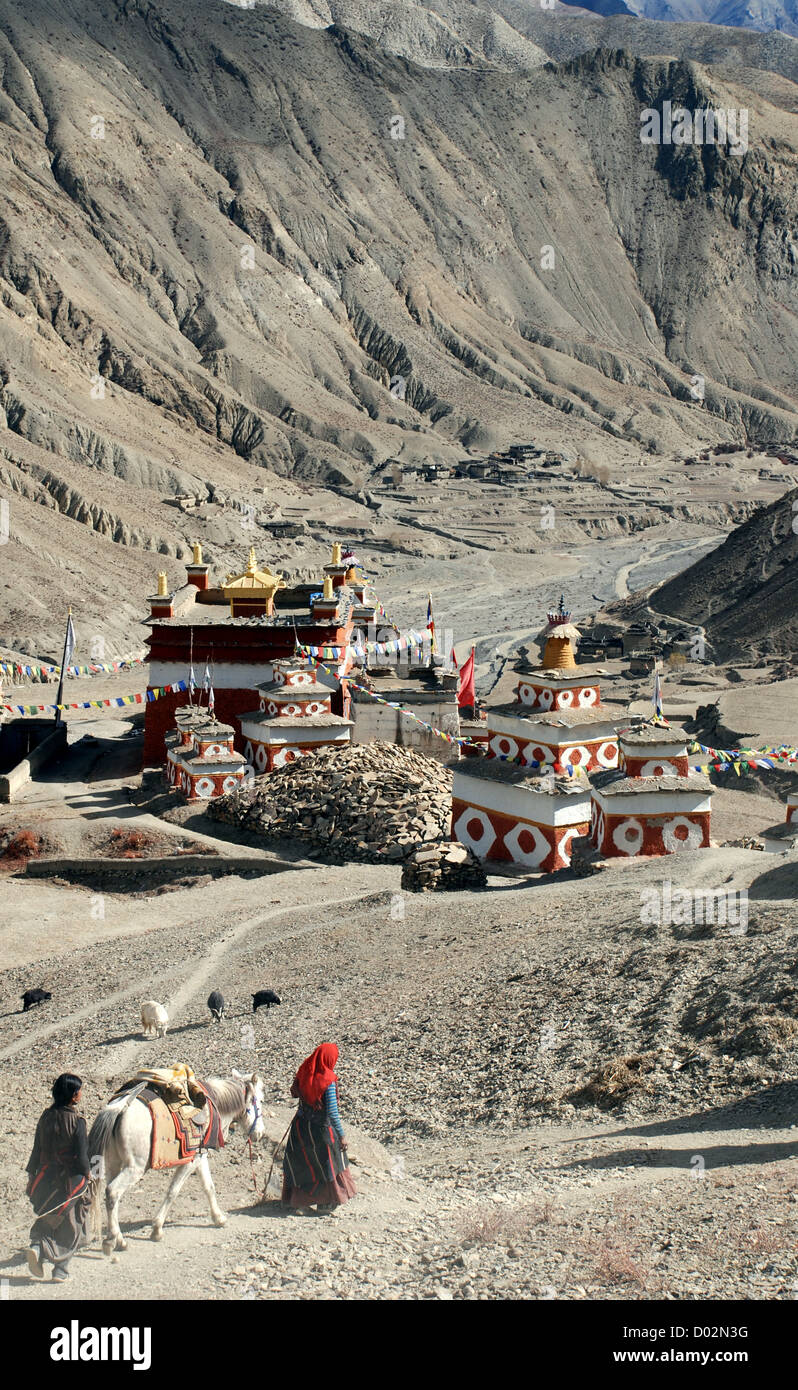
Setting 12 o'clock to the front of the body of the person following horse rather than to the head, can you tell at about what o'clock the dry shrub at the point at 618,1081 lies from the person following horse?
The dry shrub is roughly at 1 o'clock from the person following horse.

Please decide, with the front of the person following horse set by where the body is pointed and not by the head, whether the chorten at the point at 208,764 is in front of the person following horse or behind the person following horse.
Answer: in front

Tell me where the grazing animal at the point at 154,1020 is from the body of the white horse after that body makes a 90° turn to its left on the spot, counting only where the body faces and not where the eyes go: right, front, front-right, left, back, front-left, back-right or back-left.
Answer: front-right

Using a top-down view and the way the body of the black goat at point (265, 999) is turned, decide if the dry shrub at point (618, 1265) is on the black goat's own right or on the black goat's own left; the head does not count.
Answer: on the black goat's own right

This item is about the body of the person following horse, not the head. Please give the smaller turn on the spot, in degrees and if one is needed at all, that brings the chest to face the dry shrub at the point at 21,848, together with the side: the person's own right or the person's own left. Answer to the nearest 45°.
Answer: approximately 45° to the person's own left

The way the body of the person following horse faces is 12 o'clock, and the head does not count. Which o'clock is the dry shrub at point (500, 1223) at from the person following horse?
The dry shrub is roughly at 2 o'clock from the person following horse.

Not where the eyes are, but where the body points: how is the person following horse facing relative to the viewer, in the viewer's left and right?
facing away from the viewer and to the right of the viewer

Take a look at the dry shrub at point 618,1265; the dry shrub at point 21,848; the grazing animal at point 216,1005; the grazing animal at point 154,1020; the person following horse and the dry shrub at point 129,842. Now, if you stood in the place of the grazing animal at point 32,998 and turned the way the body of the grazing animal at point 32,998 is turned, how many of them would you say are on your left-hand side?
2

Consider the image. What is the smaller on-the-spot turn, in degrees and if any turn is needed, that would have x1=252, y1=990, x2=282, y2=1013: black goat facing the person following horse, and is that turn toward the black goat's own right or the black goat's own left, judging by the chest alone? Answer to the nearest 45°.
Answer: approximately 90° to the black goat's own right

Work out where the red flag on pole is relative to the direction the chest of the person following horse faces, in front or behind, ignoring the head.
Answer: in front

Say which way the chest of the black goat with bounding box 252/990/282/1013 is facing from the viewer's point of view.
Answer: to the viewer's right

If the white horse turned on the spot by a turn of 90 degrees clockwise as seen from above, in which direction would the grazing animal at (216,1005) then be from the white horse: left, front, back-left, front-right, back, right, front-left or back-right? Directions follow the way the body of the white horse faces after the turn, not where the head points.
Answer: back-left

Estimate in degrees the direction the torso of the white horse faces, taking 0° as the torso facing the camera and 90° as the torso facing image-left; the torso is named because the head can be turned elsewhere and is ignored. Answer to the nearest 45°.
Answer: approximately 225°
